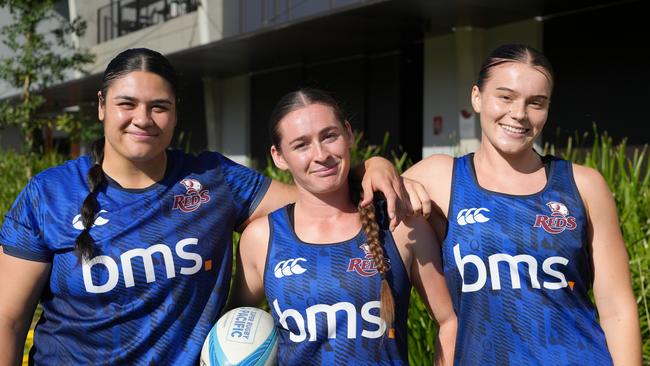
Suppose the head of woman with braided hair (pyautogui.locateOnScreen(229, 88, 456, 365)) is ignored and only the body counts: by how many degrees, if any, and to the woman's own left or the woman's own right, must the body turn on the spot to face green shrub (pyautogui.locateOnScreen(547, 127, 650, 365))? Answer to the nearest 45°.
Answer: approximately 135° to the woman's own left

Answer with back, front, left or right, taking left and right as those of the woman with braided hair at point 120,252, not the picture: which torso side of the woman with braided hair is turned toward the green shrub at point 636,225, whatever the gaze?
left

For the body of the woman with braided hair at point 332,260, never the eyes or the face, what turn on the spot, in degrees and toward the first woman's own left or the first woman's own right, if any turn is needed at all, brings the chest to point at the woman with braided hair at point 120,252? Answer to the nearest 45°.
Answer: approximately 90° to the first woman's own right

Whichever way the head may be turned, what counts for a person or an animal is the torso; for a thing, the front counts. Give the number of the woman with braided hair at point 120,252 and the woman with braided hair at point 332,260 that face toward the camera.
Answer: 2

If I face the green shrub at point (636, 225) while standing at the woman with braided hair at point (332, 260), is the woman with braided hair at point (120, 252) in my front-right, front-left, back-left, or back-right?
back-left

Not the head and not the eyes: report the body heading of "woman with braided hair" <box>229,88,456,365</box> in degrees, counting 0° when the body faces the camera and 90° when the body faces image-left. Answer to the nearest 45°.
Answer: approximately 0°

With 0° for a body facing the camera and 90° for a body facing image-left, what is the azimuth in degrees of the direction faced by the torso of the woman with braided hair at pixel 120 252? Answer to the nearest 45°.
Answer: approximately 0°

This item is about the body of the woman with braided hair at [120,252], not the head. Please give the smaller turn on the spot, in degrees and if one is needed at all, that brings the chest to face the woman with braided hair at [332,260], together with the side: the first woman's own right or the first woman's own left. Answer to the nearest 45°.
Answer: approximately 90° to the first woman's own left
